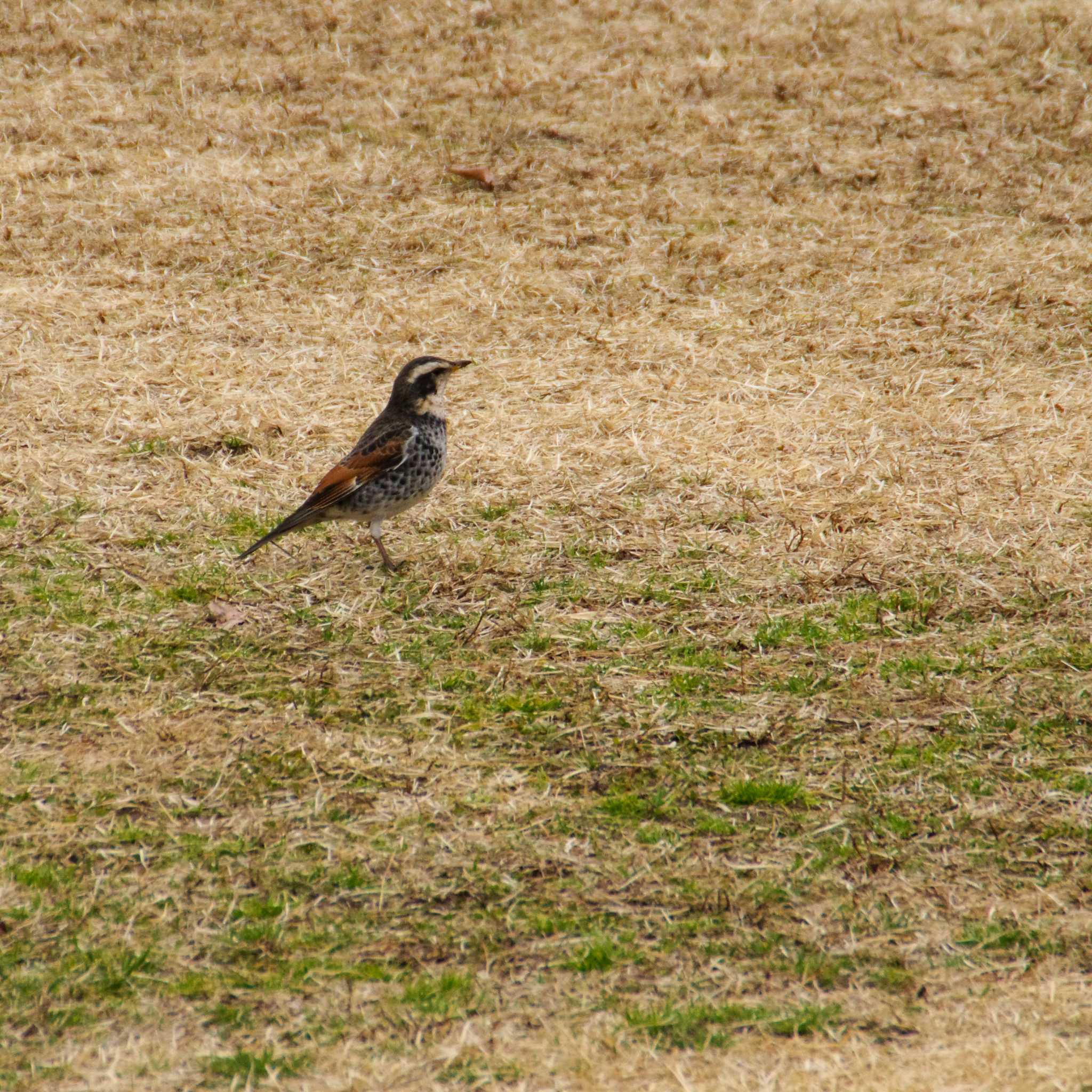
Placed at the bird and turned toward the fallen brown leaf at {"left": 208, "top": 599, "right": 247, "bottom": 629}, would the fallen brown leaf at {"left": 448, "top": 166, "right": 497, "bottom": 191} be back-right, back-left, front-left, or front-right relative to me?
back-right

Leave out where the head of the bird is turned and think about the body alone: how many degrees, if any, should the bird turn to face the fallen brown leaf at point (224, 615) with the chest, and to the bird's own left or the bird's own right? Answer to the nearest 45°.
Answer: approximately 135° to the bird's own right

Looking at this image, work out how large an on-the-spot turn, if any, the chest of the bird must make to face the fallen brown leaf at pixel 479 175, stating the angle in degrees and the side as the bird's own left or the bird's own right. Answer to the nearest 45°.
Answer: approximately 90° to the bird's own left

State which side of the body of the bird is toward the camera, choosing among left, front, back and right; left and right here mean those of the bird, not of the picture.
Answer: right
